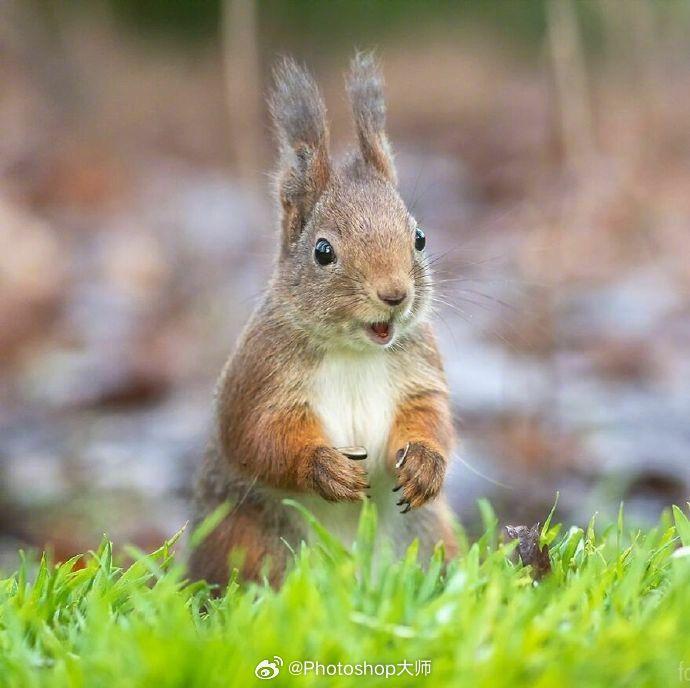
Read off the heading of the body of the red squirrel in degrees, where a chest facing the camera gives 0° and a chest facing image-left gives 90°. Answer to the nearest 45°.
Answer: approximately 315°
